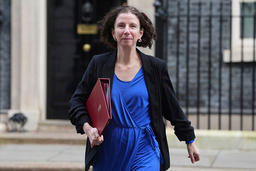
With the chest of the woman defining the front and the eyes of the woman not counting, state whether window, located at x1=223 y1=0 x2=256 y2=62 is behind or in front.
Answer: behind

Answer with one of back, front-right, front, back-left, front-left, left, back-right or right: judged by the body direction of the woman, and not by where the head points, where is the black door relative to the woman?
back

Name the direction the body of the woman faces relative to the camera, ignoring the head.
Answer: toward the camera

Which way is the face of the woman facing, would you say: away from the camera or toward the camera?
toward the camera

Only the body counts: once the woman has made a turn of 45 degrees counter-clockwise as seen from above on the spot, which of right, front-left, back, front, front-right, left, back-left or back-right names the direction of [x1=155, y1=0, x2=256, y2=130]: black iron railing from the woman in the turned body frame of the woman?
back-left
